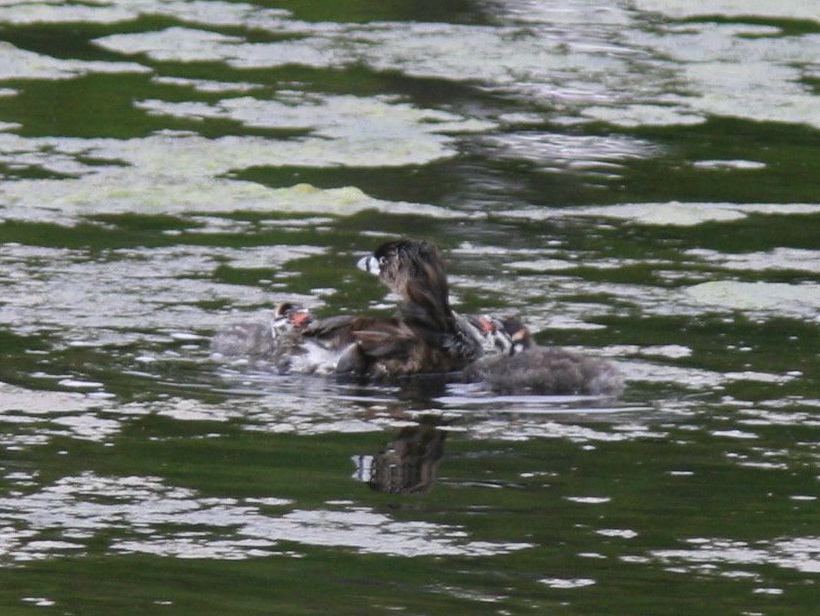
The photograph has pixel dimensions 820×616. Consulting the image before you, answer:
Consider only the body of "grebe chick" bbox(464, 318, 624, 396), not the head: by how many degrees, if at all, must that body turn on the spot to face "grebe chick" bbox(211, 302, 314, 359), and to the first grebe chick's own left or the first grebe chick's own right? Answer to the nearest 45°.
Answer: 0° — it already faces it

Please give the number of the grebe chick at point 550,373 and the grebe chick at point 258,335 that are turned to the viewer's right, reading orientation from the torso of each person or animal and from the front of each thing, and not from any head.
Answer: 1

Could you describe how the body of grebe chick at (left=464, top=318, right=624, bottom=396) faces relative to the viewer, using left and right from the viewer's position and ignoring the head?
facing to the left of the viewer

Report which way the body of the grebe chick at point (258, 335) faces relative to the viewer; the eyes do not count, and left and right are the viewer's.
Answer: facing to the right of the viewer

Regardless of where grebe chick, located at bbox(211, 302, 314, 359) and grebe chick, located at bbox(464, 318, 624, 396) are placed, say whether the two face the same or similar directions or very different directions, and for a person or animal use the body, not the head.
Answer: very different directions

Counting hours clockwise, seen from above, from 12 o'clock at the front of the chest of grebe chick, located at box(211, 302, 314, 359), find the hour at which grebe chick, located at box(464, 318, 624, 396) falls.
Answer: grebe chick, located at box(464, 318, 624, 396) is roughly at 1 o'clock from grebe chick, located at box(211, 302, 314, 359).
